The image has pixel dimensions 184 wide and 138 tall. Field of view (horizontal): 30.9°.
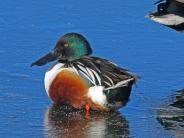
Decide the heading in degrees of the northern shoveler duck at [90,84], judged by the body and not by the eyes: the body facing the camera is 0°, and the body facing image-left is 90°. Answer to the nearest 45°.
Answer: approximately 90°

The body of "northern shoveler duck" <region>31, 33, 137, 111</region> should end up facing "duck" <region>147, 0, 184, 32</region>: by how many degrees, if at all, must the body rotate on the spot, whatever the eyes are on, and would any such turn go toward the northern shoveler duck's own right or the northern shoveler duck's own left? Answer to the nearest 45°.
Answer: approximately 135° to the northern shoveler duck's own right
